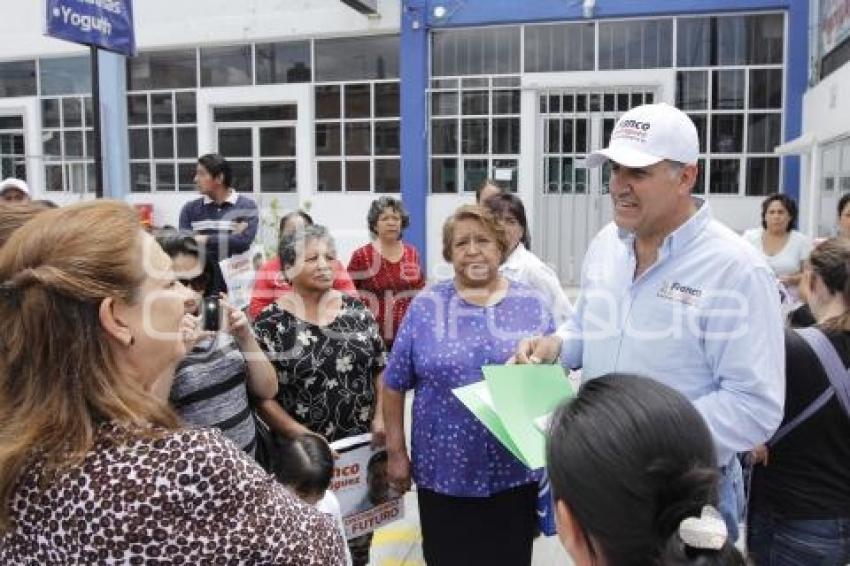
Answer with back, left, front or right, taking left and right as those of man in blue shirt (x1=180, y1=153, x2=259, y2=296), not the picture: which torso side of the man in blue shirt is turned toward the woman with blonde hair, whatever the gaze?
front

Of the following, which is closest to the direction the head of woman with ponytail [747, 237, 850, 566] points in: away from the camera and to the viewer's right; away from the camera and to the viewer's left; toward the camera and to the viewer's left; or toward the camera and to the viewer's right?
away from the camera and to the viewer's left

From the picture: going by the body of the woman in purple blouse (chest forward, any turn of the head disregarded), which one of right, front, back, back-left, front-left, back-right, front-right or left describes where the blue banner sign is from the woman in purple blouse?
back-right

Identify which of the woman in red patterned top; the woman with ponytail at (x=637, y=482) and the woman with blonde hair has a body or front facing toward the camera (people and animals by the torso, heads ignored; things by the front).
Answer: the woman in red patterned top

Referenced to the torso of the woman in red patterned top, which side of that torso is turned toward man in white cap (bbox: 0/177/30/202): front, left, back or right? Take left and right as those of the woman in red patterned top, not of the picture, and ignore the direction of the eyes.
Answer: right

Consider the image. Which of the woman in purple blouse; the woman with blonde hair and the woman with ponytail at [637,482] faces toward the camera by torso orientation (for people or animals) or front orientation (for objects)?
the woman in purple blouse

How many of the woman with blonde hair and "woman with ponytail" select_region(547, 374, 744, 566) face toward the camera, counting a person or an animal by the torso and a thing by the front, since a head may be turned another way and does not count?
0

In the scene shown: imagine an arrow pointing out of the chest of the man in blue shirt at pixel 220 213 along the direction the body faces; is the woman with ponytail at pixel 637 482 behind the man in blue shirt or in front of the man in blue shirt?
in front

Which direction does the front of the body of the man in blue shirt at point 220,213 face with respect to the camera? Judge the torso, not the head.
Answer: toward the camera

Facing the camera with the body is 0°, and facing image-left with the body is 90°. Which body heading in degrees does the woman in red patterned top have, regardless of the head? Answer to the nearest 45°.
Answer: approximately 0°

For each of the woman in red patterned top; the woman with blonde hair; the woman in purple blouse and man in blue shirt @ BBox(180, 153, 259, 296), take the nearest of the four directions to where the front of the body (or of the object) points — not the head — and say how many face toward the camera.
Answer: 3

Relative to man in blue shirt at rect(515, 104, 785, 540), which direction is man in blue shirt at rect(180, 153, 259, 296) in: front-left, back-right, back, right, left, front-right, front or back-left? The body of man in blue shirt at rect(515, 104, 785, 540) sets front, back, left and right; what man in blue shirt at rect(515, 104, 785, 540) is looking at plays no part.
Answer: right

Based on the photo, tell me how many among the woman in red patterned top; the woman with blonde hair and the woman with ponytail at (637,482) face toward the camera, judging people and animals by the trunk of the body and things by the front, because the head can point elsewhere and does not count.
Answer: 1

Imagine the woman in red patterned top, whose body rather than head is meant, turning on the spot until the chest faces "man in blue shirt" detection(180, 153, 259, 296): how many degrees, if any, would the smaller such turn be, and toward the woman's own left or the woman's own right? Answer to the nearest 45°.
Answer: approximately 135° to the woman's own right

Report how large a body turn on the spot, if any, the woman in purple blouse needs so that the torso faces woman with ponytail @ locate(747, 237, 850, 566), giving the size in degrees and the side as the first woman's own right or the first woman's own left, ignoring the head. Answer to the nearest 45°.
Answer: approximately 45° to the first woman's own left
